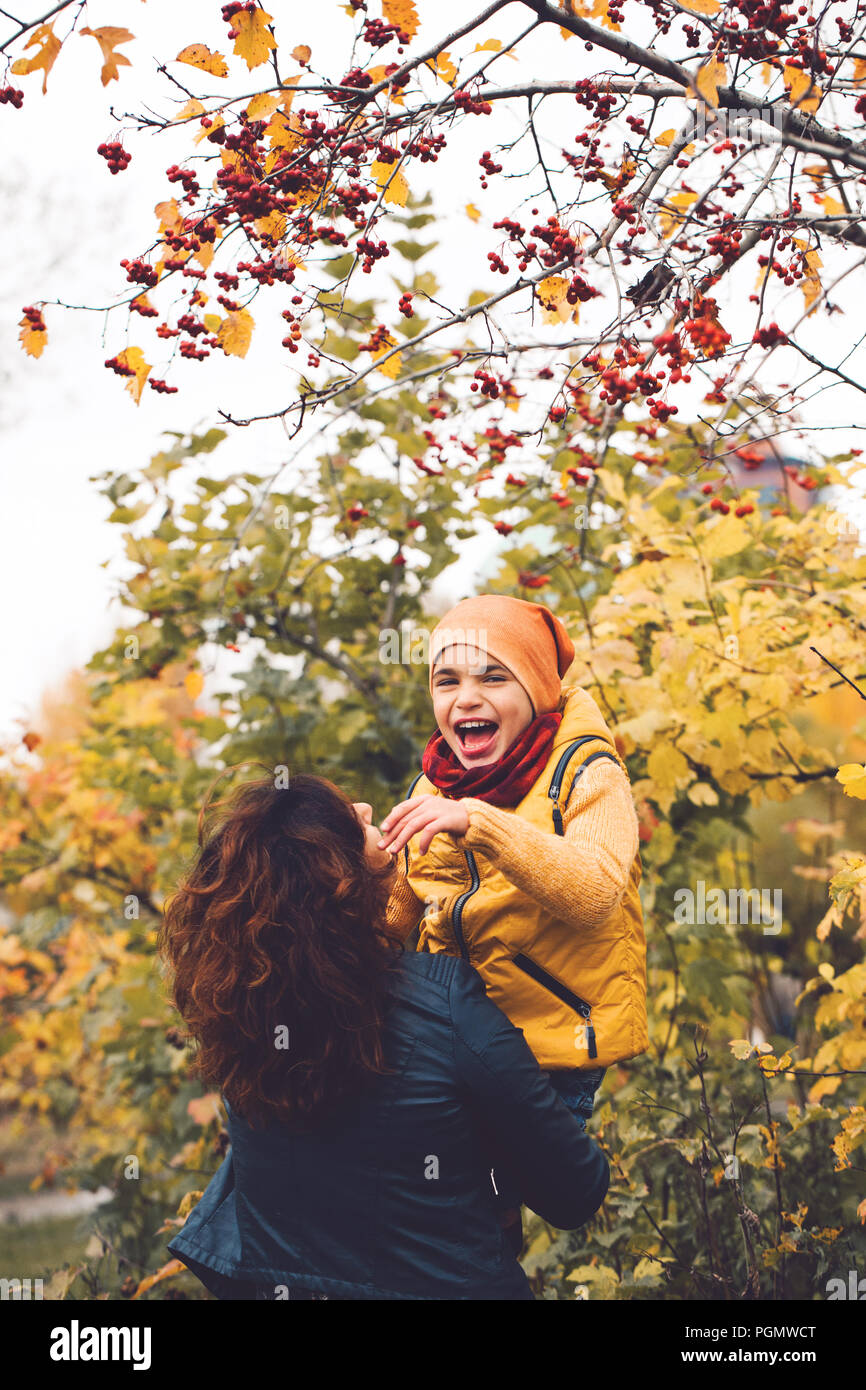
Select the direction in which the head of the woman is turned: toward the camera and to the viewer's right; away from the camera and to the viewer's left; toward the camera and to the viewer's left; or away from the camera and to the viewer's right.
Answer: away from the camera and to the viewer's right

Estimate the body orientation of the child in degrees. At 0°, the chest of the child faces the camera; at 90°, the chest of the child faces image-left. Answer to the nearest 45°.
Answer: approximately 45°
